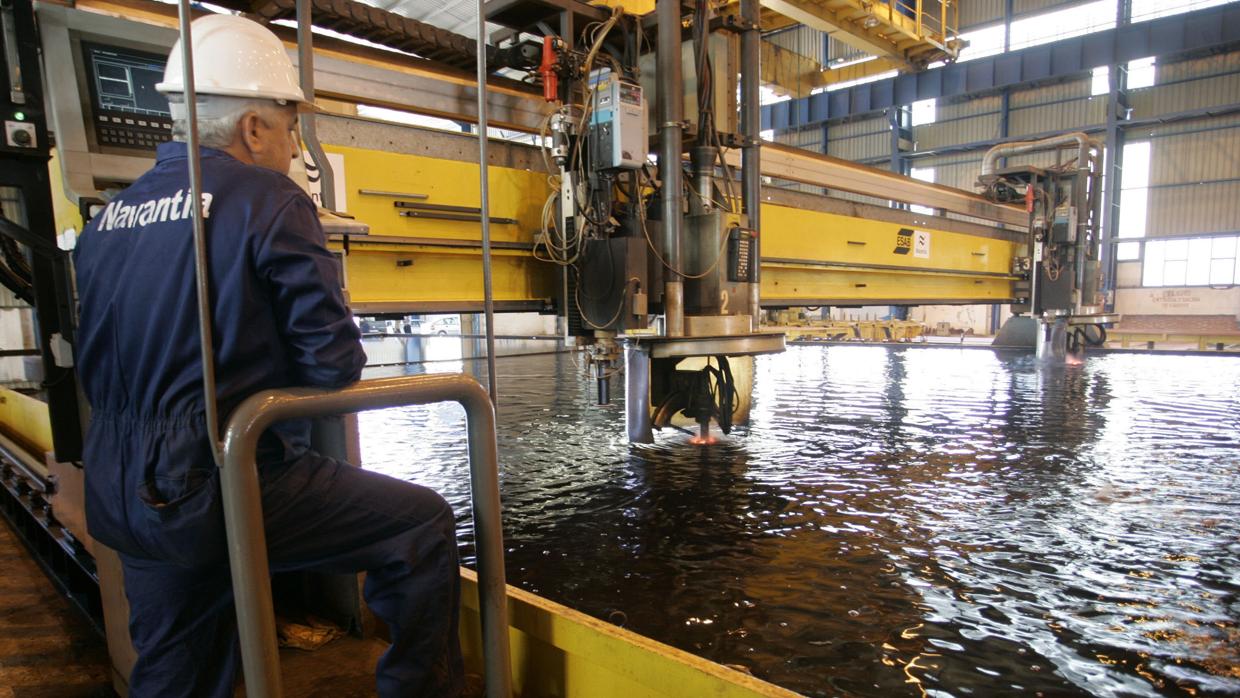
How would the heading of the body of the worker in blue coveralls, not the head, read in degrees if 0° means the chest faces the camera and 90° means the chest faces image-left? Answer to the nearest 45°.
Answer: approximately 225°

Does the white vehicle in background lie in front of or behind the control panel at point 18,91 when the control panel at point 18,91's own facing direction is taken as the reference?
behind

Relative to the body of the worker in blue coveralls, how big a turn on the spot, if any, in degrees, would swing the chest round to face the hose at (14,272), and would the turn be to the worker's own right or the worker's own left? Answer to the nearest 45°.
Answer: approximately 90° to the worker's own left

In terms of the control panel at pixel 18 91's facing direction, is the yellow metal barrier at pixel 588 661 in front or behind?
in front

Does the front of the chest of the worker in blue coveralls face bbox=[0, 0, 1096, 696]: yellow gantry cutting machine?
yes

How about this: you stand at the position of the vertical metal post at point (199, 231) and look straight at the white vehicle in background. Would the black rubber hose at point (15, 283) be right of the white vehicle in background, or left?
left

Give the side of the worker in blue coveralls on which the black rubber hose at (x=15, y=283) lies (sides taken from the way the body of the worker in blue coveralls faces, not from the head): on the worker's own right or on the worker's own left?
on the worker's own left

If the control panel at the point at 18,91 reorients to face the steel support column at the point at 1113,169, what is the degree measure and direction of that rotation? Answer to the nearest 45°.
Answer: approximately 90° to its left

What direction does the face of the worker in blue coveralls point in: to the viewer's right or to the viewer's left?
to the viewer's right

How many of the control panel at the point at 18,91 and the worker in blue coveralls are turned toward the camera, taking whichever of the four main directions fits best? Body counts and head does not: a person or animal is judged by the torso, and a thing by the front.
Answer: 1

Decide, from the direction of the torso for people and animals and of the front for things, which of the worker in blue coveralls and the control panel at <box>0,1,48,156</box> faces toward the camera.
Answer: the control panel

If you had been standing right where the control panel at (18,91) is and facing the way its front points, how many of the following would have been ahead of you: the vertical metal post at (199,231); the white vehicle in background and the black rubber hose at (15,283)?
1

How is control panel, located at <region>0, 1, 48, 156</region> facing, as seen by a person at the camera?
facing the viewer
